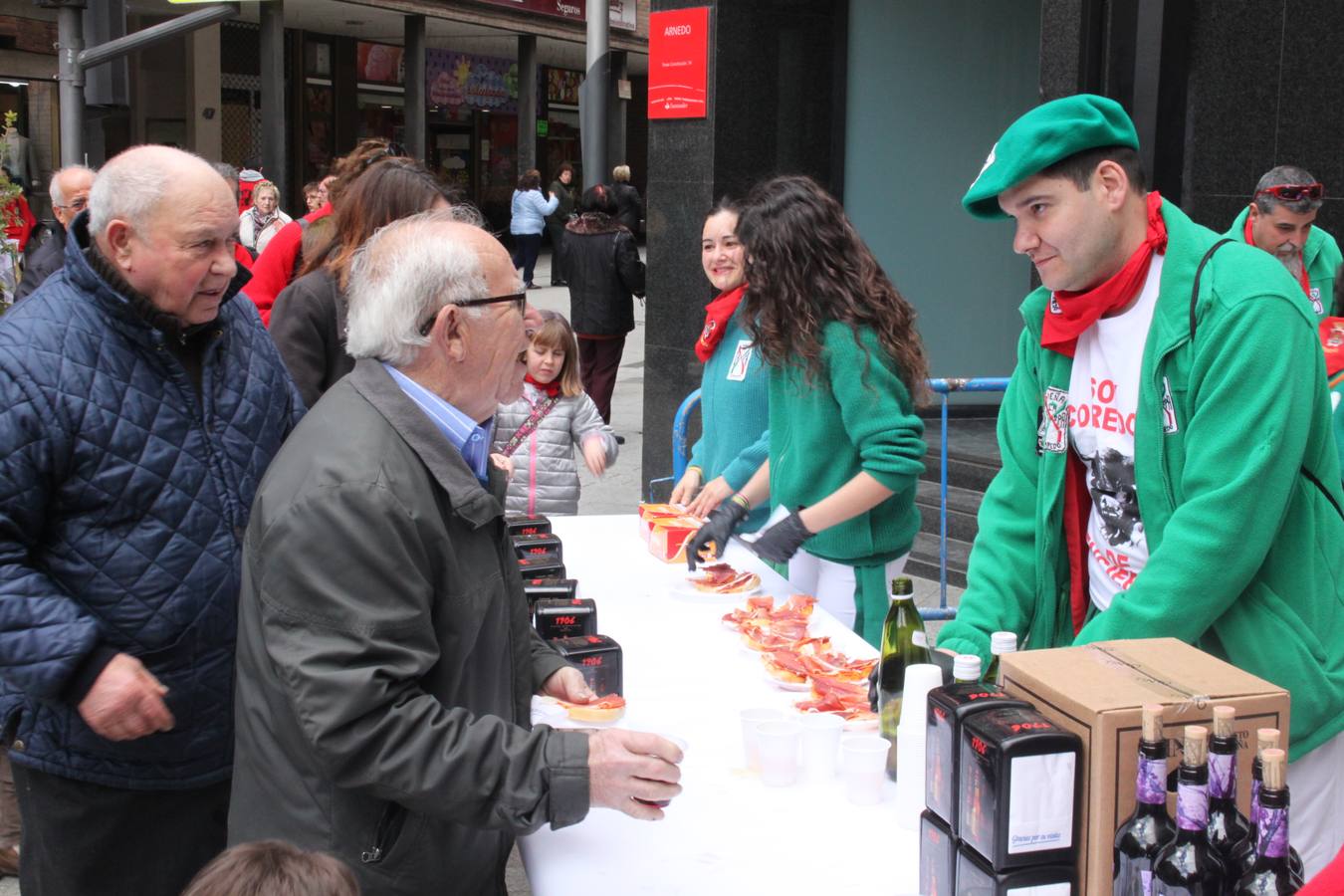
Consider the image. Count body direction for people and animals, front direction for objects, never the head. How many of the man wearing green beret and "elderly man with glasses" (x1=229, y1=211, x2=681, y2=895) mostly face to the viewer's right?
1

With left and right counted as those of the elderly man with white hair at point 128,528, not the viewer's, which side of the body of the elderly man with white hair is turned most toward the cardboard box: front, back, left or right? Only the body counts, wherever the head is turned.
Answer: front

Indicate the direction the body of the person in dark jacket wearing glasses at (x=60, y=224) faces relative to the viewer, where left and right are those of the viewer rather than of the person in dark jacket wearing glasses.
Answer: facing the viewer and to the right of the viewer

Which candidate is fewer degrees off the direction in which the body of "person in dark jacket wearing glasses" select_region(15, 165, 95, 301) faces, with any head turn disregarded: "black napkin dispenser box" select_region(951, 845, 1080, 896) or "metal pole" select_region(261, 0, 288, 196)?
the black napkin dispenser box

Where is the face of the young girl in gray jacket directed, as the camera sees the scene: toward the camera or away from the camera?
toward the camera

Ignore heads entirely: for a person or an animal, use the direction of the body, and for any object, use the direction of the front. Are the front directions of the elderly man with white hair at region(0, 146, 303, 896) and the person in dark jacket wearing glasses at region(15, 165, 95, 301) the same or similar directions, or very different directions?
same or similar directions

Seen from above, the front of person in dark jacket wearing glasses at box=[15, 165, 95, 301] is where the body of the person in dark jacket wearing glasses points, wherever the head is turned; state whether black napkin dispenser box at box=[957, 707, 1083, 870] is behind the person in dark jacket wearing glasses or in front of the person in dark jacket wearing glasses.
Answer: in front

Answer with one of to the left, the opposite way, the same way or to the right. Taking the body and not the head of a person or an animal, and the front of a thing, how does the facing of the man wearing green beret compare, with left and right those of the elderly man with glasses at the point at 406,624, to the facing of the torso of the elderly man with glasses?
the opposite way

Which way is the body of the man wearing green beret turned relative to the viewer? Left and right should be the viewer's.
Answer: facing the viewer and to the left of the viewer

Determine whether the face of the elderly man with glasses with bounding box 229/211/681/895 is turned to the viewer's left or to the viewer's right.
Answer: to the viewer's right

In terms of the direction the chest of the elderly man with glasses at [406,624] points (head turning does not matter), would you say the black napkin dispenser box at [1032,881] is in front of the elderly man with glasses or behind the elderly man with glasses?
in front

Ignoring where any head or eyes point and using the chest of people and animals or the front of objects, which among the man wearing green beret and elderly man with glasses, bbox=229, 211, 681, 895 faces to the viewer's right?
the elderly man with glasses

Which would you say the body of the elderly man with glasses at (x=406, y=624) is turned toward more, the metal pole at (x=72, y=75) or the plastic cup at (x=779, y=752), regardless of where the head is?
the plastic cup

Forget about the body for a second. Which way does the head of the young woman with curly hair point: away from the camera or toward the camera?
away from the camera

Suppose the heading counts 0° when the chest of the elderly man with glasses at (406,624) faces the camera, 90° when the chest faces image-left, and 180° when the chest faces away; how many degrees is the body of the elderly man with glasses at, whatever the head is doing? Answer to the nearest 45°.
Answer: approximately 270°
